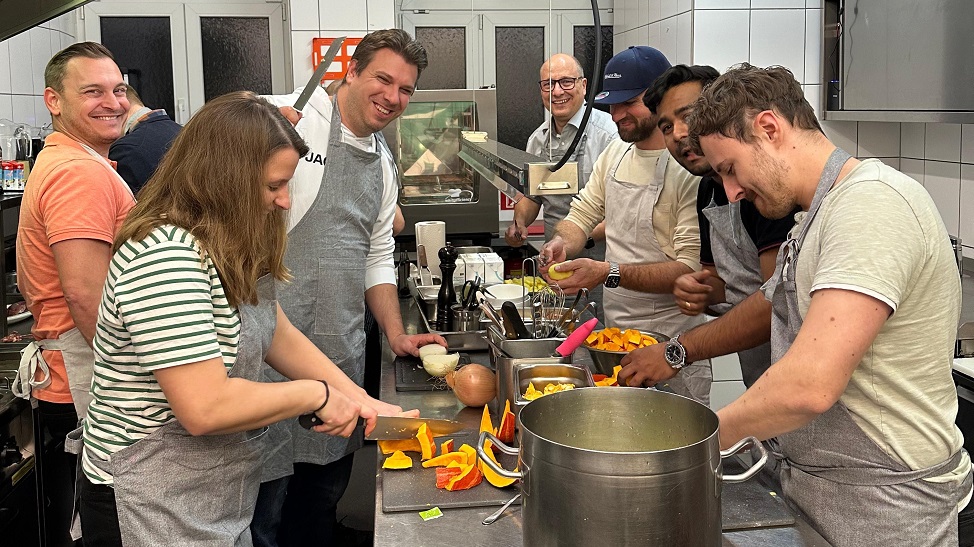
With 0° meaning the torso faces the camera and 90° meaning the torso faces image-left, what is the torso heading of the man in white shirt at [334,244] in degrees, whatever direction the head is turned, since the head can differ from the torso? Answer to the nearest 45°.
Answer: approximately 315°

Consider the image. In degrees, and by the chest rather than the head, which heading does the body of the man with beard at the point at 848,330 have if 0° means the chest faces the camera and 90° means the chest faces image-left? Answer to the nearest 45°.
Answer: approximately 90°

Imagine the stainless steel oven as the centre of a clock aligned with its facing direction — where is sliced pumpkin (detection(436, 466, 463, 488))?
The sliced pumpkin is roughly at 12 o'clock from the stainless steel oven.

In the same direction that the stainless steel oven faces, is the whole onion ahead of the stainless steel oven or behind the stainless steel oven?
ahead

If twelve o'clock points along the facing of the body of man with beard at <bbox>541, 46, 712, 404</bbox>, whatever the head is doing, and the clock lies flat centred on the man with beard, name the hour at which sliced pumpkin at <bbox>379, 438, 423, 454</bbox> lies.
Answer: The sliced pumpkin is roughly at 11 o'clock from the man with beard.

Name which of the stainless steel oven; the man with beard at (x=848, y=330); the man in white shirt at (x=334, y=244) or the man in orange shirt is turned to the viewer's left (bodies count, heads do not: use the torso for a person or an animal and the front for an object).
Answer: the man with beard

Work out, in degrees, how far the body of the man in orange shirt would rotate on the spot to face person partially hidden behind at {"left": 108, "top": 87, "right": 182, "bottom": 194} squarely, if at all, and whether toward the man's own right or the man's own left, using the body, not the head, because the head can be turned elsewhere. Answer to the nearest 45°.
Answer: approximately 90° to the man's own left

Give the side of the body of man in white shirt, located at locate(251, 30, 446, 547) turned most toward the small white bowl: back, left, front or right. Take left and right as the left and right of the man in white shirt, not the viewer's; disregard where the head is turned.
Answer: left

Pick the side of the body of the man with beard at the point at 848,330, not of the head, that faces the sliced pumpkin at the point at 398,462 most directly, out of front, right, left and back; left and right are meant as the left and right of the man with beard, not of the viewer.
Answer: front

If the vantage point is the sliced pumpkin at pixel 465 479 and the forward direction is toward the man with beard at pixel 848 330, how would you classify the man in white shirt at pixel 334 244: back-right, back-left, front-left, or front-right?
back-left

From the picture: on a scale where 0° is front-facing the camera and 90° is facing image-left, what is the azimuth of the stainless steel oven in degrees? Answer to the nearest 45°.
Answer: approximately 0°

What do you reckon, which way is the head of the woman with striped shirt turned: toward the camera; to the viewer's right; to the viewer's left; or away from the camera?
to the viewer's right
